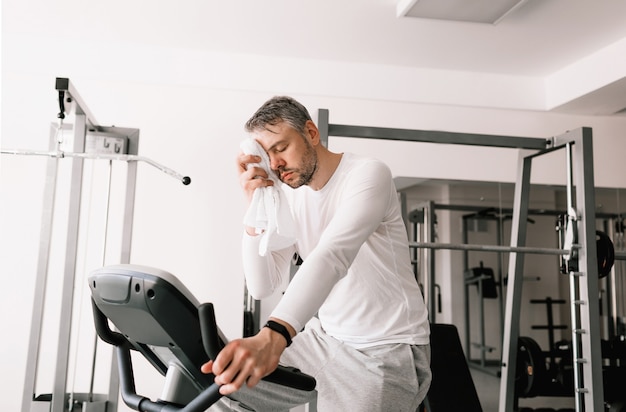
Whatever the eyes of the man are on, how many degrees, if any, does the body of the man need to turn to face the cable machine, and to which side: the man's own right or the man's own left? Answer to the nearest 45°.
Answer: approximately 90° to the man's own right

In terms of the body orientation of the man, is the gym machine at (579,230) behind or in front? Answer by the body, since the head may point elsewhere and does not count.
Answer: behind

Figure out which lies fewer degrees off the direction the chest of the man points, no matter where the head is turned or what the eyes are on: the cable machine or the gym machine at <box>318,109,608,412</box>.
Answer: the cable machine
